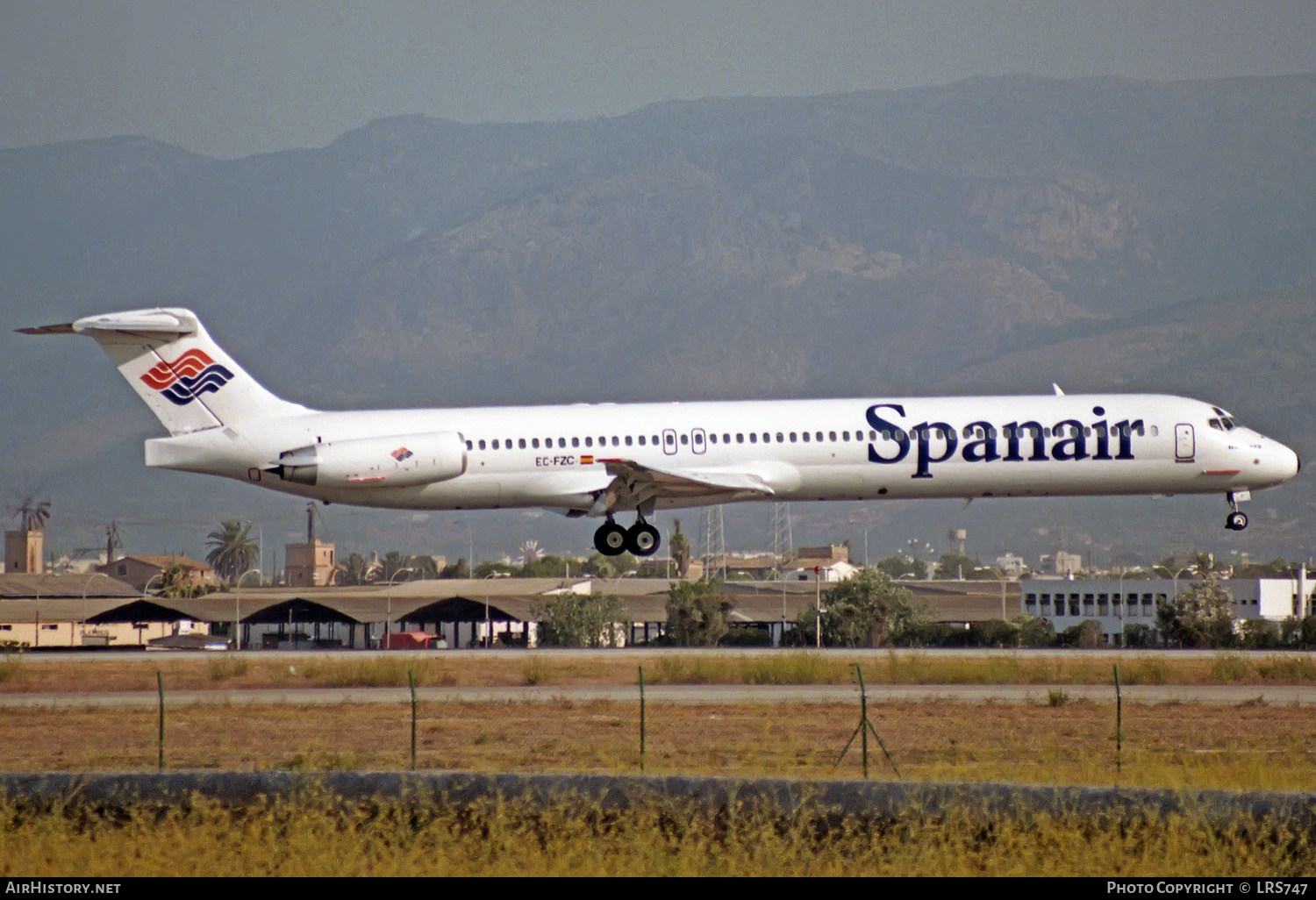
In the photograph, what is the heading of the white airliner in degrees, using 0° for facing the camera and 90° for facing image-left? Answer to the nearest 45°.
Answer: approximately 270°
